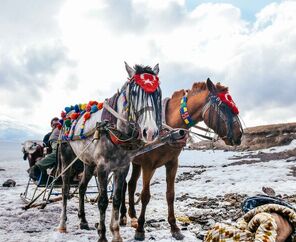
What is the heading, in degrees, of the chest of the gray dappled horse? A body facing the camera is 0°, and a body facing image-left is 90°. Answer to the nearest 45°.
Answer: approximately 315°

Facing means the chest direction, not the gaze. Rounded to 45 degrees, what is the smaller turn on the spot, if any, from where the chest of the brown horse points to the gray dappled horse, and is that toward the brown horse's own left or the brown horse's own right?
approximately 90° to the brown horse's own right
